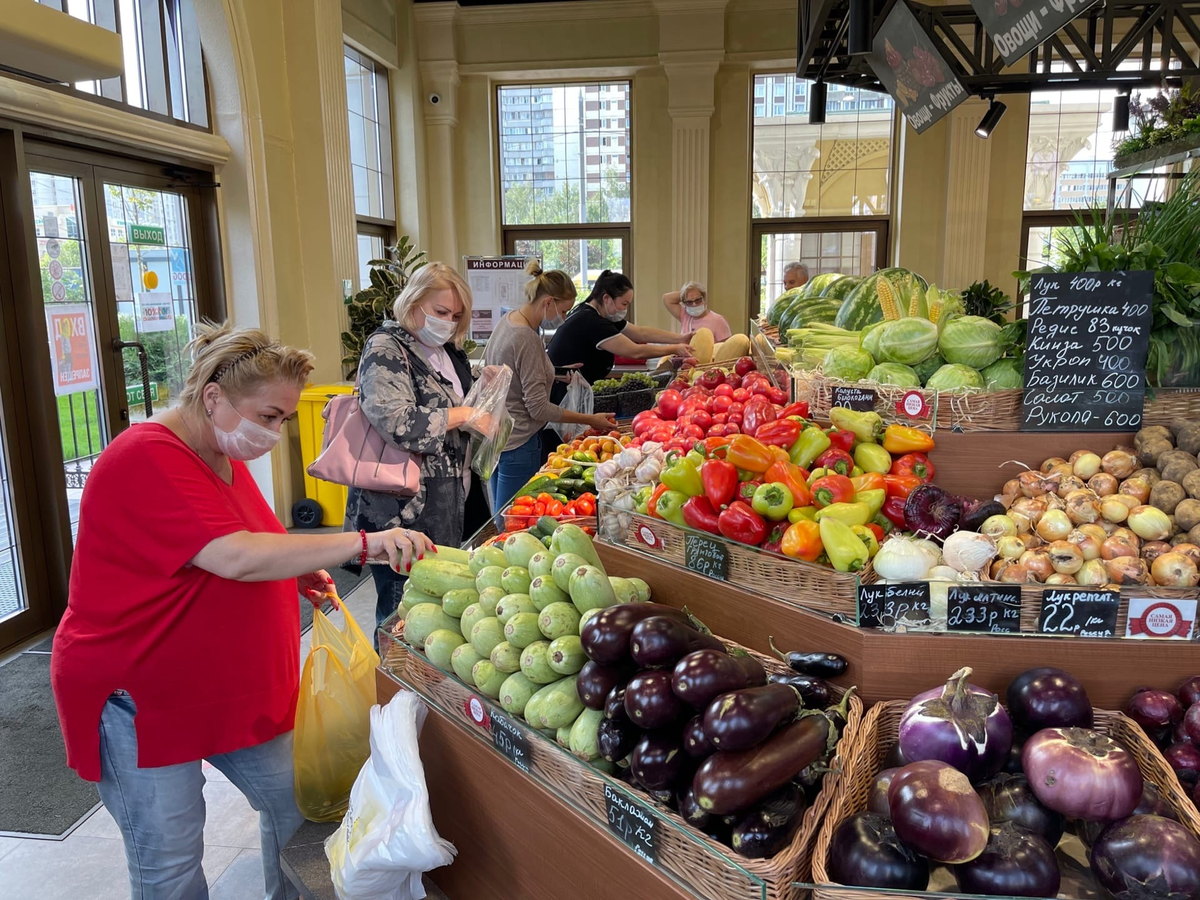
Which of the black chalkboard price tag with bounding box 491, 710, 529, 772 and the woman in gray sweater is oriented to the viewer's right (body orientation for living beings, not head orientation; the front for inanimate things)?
the woman in gray sweater

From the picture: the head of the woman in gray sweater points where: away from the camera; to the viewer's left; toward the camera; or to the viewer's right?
to the viewer's right

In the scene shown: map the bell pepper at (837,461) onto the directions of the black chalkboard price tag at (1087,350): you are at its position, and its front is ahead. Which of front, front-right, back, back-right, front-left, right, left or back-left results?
front-right

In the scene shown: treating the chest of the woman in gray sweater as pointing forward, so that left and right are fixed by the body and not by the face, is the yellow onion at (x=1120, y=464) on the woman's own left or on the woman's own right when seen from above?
on the woman's own right

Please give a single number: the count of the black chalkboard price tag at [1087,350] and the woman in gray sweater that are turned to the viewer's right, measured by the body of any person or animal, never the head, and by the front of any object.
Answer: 1

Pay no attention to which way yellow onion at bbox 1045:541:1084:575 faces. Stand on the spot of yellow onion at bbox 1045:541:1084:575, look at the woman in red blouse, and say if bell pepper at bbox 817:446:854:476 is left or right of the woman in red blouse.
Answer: right

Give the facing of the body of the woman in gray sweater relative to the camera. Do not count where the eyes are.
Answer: to the viewer's right

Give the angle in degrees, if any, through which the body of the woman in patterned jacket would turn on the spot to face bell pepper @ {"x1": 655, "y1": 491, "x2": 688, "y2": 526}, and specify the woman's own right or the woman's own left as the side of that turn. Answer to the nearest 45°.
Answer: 0° — they already face it

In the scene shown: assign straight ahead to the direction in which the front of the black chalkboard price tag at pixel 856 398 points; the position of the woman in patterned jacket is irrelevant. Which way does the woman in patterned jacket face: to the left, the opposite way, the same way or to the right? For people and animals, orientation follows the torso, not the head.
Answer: to the left

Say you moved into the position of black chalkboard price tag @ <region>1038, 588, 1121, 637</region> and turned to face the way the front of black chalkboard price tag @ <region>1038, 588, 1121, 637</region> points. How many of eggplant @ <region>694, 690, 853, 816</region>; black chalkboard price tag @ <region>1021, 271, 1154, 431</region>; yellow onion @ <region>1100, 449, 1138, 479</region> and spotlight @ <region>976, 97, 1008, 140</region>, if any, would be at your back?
3

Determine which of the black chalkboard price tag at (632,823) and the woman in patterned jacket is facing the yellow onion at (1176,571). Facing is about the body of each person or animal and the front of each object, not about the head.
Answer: the woman in patterned jacket

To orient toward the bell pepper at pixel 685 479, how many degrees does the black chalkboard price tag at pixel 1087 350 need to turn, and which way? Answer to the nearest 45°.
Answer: approximately 45° to its right

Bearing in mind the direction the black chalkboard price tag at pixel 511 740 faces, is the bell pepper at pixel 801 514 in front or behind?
behind

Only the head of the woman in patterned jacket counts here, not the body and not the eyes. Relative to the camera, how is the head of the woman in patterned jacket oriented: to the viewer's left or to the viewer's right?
to the viewer's right

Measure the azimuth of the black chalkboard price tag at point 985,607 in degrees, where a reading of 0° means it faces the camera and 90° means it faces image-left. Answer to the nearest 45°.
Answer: approximately 0°

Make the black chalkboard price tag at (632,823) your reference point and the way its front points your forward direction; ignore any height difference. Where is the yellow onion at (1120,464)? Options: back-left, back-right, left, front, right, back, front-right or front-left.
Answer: back
